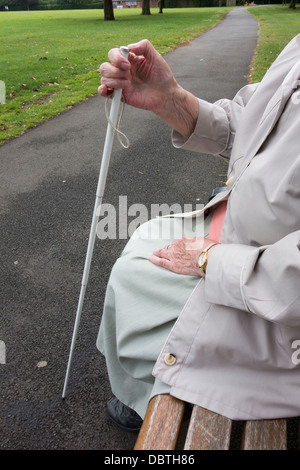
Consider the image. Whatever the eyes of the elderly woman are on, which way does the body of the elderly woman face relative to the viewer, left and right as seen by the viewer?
facing to the left of the viewer

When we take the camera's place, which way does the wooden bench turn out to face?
facing to the left of the viewer
